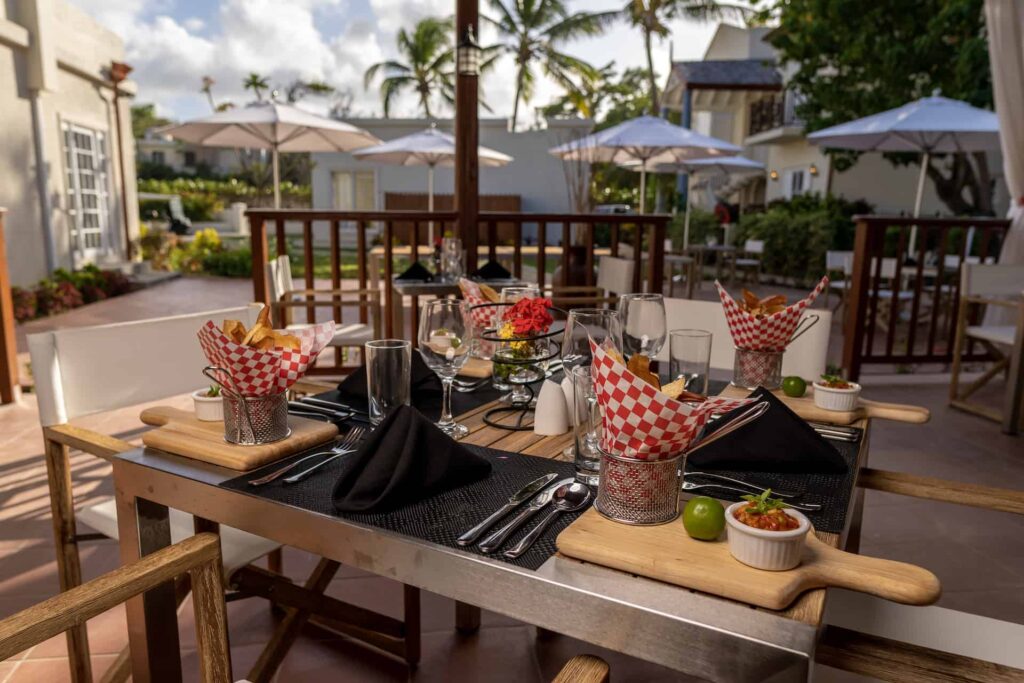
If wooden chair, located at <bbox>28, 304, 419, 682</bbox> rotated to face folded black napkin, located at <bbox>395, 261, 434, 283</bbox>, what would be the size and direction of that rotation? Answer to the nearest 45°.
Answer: approximately 90° to its left

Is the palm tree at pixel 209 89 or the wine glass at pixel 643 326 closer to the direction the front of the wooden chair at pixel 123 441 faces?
the wine glass

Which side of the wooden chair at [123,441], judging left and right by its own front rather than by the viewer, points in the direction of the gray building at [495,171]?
left

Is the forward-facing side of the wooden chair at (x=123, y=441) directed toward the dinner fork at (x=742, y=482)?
yes

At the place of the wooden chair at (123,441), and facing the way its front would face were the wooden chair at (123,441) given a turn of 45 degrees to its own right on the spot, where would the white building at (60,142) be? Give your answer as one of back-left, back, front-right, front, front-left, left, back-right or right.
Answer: back

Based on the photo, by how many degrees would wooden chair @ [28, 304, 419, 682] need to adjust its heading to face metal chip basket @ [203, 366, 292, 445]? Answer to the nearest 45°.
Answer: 0° — it already faces it

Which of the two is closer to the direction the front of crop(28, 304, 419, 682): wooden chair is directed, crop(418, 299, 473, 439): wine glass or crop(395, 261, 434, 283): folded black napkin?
the wine glass

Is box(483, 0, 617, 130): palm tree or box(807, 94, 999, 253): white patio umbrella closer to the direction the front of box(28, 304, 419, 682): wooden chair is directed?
the white patio umbrella

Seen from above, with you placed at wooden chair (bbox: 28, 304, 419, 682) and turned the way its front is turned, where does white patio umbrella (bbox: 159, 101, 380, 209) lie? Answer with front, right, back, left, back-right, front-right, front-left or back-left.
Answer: back-left

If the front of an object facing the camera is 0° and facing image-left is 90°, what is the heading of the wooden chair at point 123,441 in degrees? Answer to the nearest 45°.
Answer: approximately 315°

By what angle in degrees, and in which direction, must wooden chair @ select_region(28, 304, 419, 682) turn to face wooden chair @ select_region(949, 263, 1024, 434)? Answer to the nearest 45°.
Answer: approximately 45° to its left

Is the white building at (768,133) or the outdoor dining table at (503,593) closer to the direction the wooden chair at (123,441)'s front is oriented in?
the outdoor dining table

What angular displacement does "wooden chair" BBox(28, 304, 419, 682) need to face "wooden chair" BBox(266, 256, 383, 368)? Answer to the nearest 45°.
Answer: approximately 135° to its left
